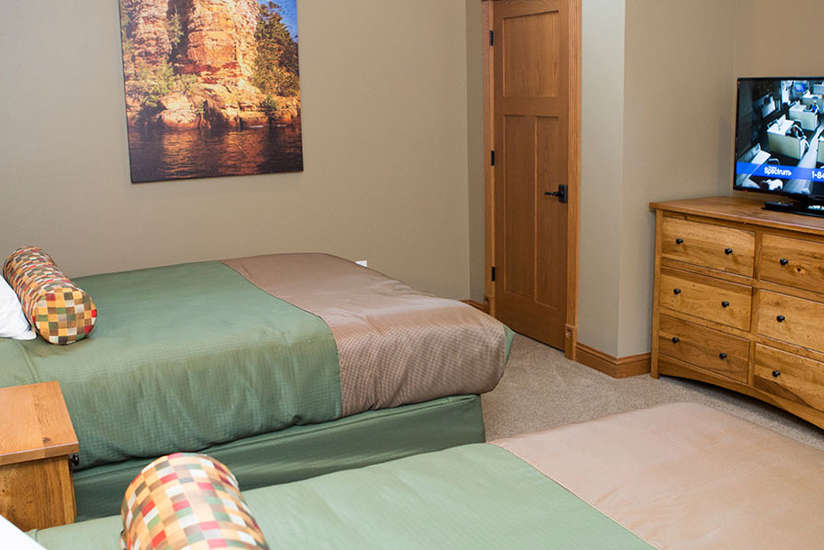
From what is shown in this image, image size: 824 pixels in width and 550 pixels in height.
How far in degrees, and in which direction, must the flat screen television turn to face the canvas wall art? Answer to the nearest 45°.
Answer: approximately 45° to its right

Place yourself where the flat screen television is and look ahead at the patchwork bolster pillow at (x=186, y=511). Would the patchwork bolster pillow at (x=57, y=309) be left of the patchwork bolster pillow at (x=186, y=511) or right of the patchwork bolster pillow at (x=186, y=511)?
right

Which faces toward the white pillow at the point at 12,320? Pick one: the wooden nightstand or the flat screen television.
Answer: the flat screen television

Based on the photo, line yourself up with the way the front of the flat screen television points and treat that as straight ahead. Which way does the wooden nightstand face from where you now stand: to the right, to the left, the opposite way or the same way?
the opposite way

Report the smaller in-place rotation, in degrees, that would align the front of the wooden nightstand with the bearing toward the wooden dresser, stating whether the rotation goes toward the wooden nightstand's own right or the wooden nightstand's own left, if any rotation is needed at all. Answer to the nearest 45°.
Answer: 0° — it already faces it

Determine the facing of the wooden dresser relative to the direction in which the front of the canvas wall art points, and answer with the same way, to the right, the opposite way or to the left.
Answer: to the right

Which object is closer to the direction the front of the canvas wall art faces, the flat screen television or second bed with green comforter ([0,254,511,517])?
the second bed with green comforter

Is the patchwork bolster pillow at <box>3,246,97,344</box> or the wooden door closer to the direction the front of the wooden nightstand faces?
the wooden door

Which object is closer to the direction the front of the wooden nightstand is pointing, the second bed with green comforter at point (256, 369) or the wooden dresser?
the wooden dresser

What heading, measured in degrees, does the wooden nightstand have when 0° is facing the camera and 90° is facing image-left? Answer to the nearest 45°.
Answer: approximately 270°

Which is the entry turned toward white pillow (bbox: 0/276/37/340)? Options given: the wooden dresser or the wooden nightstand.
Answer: the wooden dresser

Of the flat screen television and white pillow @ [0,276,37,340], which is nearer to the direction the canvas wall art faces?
the white pillow
